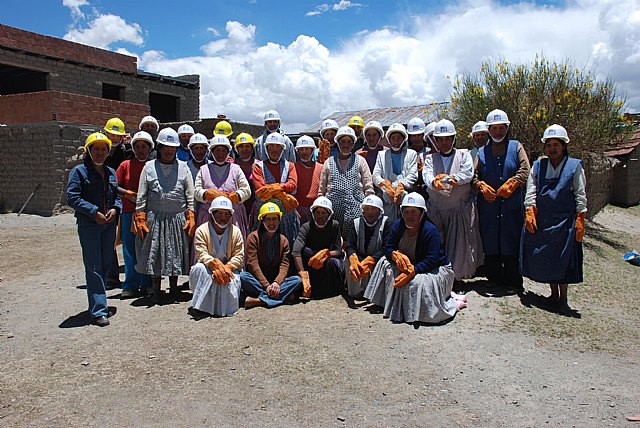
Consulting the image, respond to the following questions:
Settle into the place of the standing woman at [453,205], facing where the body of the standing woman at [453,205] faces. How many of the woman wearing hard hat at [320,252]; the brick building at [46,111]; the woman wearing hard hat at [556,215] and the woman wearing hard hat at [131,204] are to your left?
1

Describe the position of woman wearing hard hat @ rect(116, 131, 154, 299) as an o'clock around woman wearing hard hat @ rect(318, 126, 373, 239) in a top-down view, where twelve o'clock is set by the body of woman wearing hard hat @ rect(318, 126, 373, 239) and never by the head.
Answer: woman wearing hard hat @ rect(116, 131, 154, 299) is roughly at 3 o'clock from woman wearing hard hat @ rect(318, 126, 373, 239).

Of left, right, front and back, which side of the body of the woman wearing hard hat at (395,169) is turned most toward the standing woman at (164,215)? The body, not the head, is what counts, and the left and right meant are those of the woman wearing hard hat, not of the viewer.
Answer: right

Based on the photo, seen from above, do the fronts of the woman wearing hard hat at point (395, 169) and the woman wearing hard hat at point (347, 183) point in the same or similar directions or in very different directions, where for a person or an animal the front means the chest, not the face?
same or similar directions

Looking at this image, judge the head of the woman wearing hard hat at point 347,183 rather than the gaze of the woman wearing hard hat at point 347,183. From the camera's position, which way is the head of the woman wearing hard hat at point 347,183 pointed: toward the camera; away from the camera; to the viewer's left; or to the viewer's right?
toward the camera

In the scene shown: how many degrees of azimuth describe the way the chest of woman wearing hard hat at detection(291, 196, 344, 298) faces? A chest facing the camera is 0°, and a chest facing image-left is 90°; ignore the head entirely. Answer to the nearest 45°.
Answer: approximately 0°

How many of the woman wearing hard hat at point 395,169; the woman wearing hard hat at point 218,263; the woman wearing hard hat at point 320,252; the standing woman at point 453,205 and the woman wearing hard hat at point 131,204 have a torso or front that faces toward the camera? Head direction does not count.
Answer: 5

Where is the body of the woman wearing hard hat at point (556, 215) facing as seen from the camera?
toward the camera

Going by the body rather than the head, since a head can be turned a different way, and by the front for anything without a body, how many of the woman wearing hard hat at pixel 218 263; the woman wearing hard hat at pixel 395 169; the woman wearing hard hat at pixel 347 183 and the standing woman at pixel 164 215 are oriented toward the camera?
4

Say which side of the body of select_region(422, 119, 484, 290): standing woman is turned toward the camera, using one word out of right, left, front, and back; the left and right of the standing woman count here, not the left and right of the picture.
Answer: front

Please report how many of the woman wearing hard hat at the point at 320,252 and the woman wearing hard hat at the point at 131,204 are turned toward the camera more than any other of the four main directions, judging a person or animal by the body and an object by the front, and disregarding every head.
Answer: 2

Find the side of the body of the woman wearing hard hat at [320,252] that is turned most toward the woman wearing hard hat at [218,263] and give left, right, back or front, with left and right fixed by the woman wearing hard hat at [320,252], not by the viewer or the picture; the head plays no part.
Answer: right

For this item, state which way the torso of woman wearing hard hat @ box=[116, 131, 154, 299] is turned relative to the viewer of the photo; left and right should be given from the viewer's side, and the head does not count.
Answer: facing the viewer

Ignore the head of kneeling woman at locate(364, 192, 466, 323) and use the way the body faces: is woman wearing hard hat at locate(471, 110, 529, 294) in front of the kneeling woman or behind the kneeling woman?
behind
